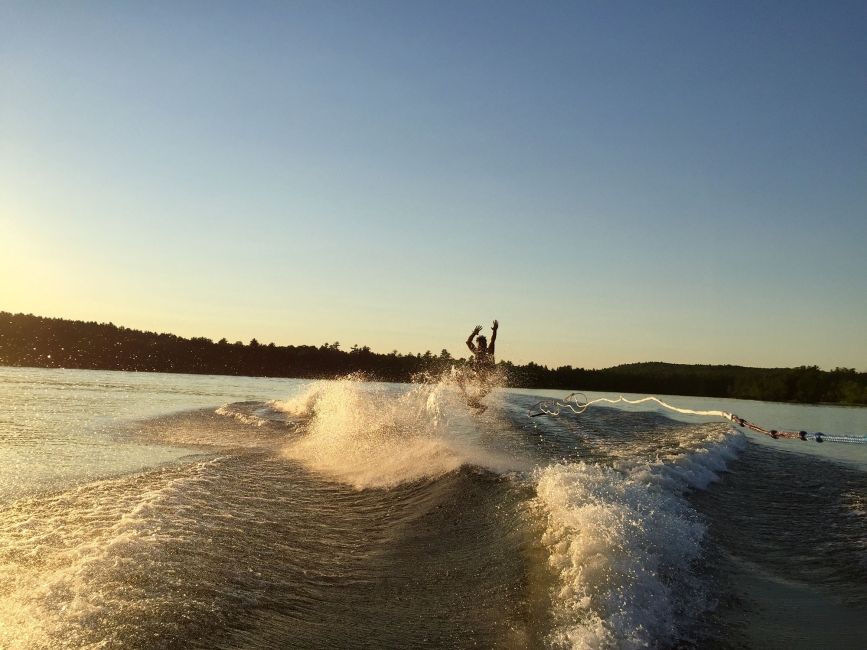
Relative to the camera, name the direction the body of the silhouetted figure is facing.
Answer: toward the camera
